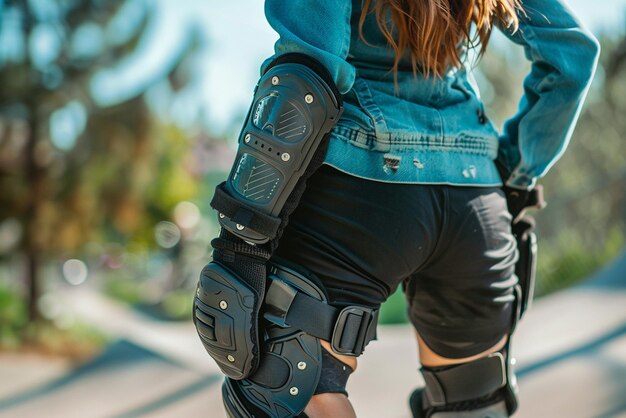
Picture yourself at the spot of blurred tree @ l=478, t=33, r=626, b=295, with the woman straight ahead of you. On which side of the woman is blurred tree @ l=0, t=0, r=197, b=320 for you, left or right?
right

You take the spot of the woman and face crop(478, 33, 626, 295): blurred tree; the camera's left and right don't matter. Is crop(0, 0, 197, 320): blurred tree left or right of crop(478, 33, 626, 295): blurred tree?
left

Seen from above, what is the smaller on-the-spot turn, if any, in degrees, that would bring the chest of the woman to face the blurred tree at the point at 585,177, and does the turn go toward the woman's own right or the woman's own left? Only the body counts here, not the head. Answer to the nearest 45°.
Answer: approximately 45° to the woman's own right

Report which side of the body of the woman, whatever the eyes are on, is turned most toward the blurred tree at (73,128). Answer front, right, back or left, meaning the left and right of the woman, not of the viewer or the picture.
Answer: front

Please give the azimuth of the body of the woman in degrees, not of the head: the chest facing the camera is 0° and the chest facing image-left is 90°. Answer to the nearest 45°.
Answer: approximately 135°
